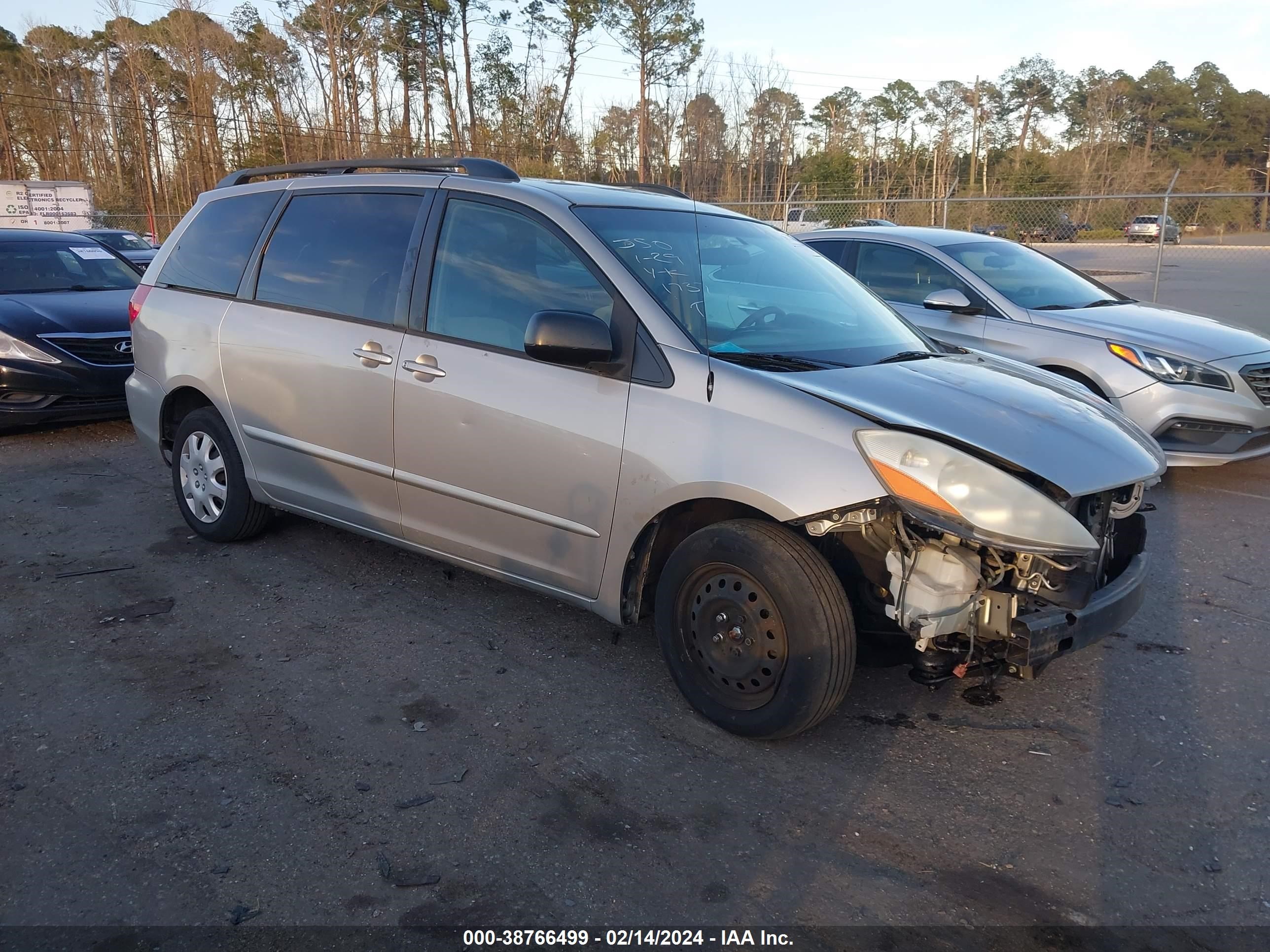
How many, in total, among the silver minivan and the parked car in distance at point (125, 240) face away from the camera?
0

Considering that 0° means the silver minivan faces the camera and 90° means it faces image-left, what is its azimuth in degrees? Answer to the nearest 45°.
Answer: approximately 315°

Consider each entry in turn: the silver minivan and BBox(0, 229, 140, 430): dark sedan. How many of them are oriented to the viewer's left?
0

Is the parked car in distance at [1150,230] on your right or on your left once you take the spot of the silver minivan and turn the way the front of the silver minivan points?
on your left

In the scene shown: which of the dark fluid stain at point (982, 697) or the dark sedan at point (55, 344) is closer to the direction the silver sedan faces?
the dark fluid stain

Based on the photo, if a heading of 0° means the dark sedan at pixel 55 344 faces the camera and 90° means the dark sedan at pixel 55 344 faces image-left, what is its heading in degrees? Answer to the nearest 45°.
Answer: approximately 315°

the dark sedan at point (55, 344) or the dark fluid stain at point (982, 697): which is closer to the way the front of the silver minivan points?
the dark fluid stain

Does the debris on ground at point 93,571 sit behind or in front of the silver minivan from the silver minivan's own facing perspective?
behind

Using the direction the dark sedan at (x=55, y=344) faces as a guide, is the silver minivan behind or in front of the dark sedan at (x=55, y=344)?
in front

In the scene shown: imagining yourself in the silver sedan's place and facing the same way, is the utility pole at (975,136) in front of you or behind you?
behind

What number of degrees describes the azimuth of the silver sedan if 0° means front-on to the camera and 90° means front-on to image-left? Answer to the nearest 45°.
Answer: approximately 315°

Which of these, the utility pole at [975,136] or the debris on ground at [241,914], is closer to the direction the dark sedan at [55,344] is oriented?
the debris on ground

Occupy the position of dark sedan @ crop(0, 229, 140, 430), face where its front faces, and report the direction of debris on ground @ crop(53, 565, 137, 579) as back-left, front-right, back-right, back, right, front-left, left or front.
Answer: front-right
